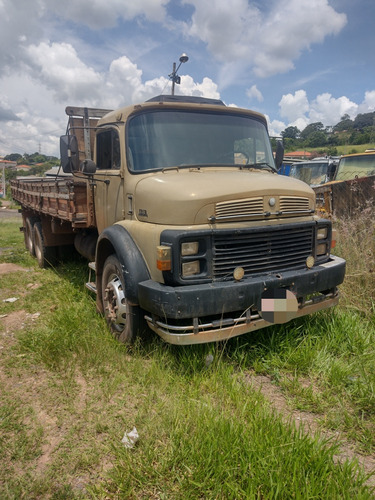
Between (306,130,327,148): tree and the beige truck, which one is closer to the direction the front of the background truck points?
the beige truck

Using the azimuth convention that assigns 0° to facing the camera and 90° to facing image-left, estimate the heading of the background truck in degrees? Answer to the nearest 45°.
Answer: approximately 45°

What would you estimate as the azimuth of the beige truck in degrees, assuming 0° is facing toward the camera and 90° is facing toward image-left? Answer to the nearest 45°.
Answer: approximately 315°

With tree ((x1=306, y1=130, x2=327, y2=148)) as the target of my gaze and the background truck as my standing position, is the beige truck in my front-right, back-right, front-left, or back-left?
back-left

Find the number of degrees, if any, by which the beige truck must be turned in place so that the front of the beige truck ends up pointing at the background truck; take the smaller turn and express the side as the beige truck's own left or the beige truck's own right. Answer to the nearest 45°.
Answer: approximately 90° to the beige truck's own left

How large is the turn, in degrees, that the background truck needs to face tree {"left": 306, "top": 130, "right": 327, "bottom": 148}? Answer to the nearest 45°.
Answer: approximately 135° to its right

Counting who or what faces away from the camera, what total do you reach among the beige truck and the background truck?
0

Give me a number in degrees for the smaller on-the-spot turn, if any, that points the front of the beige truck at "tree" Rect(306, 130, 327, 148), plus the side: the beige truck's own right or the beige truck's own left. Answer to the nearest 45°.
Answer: approximately 135° to the beige truck's own left
